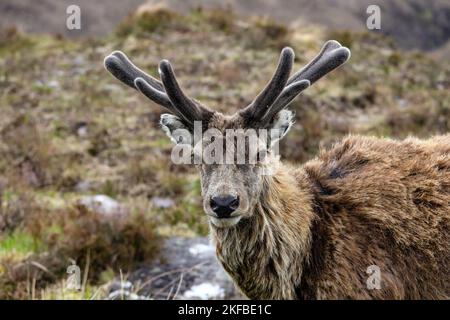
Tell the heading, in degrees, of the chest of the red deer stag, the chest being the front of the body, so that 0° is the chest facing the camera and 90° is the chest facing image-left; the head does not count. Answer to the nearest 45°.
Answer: approximately 45°

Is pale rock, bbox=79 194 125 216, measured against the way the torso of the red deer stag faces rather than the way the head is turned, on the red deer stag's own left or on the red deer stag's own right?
on the red deer stag's own right

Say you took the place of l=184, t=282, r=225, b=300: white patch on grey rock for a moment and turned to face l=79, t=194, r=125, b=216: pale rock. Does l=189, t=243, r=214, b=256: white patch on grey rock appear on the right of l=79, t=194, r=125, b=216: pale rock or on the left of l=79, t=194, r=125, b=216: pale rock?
right

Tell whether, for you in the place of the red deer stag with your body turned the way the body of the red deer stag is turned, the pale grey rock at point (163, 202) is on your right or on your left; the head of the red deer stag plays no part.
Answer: on your right
